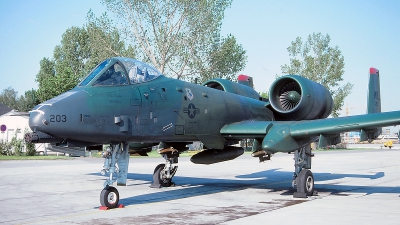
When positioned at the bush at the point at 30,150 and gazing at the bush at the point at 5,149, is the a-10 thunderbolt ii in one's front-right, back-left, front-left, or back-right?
back-left

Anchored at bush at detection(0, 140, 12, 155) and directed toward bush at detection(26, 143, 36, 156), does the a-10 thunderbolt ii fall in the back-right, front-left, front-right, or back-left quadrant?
front-right

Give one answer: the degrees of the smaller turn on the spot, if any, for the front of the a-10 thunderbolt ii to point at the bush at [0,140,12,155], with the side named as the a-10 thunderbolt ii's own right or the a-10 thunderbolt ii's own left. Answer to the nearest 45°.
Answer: approximately 90° to the a-10 thunderbolt ii's own right

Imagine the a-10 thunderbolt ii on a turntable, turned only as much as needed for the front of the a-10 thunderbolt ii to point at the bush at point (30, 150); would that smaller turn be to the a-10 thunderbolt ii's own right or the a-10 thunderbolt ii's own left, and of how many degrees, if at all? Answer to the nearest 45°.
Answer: approximately 90° to the a-10 thunderbolt ii's own right

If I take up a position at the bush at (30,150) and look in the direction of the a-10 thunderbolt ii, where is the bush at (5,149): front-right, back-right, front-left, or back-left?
back-right

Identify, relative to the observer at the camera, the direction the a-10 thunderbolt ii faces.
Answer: facing the viewer and to the left of the viewer
